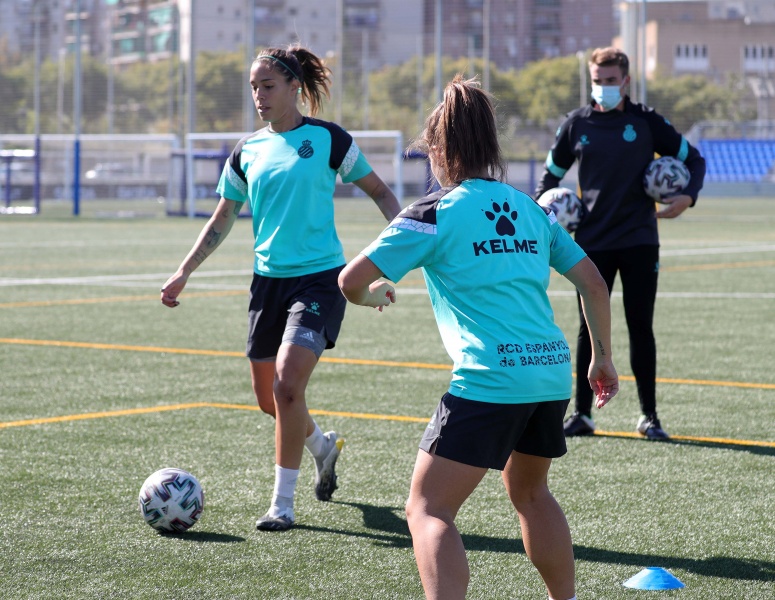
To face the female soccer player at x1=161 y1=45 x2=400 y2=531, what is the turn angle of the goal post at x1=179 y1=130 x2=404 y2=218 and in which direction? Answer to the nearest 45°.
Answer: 0° — it already faces them

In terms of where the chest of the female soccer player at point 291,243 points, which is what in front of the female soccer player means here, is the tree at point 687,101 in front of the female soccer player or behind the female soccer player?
behind

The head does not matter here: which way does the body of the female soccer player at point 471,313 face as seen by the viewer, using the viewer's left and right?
facing away from the viewer and to the left of the viewer

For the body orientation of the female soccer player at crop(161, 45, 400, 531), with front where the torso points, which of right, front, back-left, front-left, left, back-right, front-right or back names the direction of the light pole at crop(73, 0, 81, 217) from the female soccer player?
back-right

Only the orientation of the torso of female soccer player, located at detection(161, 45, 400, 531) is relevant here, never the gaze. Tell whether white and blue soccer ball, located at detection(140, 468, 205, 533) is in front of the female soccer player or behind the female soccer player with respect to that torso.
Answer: in front

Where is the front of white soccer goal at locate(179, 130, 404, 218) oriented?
toward the camera

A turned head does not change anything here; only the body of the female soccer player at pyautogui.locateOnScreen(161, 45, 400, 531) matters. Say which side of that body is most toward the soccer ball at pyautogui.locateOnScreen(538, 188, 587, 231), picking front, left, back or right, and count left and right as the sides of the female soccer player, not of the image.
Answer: back

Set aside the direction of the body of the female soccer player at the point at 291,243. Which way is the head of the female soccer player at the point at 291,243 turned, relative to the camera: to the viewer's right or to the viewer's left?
to the viewer's left

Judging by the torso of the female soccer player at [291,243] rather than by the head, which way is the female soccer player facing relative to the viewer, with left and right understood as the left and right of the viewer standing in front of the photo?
facing the viewer and to the left of the viewer

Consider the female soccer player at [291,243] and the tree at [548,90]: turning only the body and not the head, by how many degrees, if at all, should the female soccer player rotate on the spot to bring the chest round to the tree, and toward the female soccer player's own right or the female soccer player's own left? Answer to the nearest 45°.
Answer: approximately 135° to the female soccer player's own right

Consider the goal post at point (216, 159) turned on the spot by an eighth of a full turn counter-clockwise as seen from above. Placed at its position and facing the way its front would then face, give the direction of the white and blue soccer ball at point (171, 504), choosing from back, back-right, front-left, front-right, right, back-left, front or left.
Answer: front-right

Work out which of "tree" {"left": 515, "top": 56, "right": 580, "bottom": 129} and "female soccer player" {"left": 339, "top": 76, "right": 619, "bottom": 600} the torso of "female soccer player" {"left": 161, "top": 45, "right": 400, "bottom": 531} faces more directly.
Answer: the female soccer player

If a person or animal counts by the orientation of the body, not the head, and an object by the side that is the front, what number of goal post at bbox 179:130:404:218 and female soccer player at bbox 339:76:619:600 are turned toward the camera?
1
